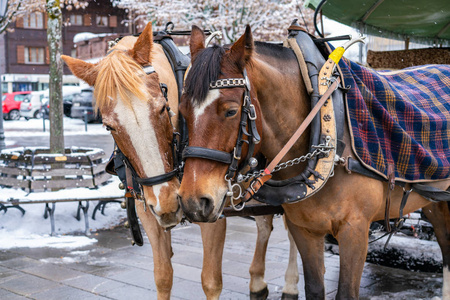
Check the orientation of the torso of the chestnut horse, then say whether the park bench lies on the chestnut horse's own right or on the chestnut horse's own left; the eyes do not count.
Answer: on the chestnut horse's own right

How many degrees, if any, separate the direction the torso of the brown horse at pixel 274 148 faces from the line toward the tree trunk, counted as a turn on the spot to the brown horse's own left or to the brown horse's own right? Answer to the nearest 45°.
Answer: approximately 90° to the brown horse's own right

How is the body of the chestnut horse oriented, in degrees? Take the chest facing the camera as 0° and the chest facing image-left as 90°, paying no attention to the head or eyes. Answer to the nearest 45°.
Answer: approximately 45°

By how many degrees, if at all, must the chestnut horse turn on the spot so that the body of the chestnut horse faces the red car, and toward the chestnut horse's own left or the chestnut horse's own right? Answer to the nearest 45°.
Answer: approximately 135° to the chestnut horse's own right

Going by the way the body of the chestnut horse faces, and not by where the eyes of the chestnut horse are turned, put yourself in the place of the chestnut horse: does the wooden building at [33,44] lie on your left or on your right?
on your right

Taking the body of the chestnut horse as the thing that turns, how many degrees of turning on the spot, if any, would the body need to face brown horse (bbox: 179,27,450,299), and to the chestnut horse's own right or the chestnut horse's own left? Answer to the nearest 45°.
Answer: approximately 135° to the chestnut horse's own left

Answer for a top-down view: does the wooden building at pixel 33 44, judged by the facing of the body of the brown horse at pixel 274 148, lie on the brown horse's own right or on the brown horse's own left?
on the brown horse's own right

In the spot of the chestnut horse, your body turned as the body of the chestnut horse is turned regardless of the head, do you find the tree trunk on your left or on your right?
on your right

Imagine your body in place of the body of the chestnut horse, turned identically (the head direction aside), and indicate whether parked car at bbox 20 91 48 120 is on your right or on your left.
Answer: on your right

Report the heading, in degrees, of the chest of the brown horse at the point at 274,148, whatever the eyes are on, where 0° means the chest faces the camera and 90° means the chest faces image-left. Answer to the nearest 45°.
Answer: approximately 45°

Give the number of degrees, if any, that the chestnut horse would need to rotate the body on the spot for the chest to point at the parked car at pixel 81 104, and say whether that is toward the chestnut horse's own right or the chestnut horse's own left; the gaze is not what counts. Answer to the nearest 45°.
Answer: approximately 135° to the chestnut horse's own right
